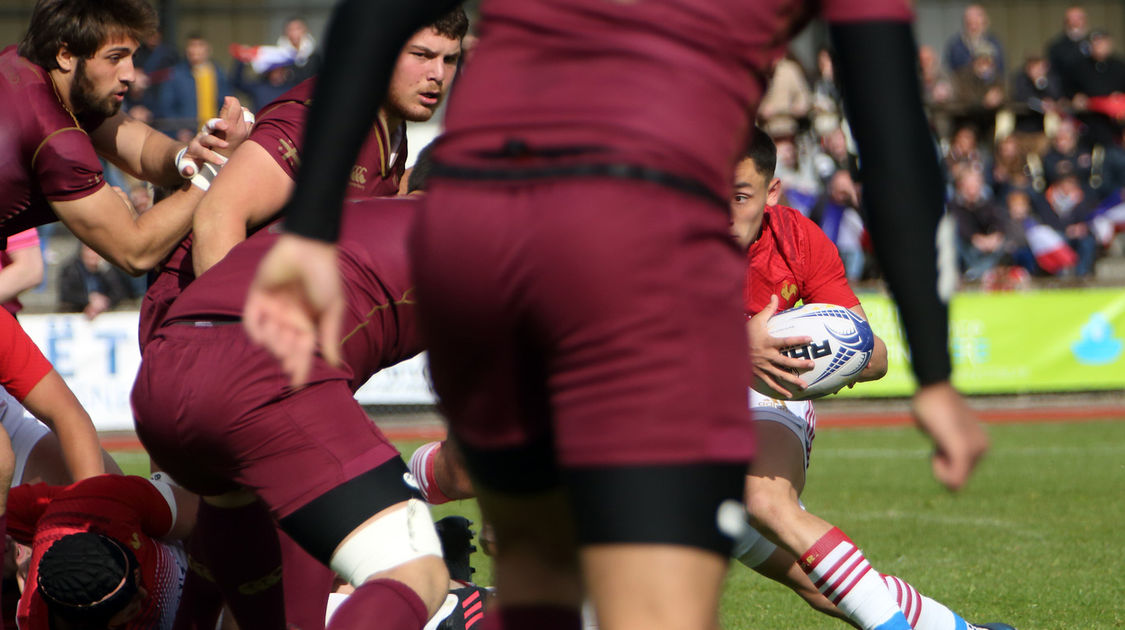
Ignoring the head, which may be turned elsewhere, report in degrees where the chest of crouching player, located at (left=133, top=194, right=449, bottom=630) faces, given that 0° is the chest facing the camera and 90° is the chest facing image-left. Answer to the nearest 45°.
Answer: approximately 270°

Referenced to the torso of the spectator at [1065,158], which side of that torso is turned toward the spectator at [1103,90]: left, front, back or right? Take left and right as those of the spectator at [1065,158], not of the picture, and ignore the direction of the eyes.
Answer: back

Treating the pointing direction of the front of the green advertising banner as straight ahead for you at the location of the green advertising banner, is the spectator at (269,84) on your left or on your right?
on your right

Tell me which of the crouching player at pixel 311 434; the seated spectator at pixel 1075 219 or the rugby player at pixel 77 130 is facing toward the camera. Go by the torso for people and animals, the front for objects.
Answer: the seated spectator

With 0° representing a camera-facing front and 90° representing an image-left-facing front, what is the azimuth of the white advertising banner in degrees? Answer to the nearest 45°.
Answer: approximately 0°

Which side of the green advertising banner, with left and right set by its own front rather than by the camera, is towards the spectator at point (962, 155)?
back

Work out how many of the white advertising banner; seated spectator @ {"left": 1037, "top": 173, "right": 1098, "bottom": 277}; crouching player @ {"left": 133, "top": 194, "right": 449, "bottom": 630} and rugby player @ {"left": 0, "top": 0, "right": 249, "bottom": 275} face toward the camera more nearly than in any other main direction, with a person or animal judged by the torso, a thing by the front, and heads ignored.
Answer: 2

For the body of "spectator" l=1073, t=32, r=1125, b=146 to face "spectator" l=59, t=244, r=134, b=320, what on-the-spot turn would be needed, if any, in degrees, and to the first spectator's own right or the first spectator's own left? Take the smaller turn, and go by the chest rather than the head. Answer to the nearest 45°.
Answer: approximately 45° to the first spectator's own right

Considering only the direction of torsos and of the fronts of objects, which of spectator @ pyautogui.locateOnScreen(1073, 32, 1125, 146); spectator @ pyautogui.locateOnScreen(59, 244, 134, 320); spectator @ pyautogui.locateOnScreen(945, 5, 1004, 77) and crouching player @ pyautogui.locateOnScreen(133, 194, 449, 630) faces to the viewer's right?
the crouching player

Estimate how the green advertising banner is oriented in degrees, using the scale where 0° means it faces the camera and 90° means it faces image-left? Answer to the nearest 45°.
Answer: approximately 0°
